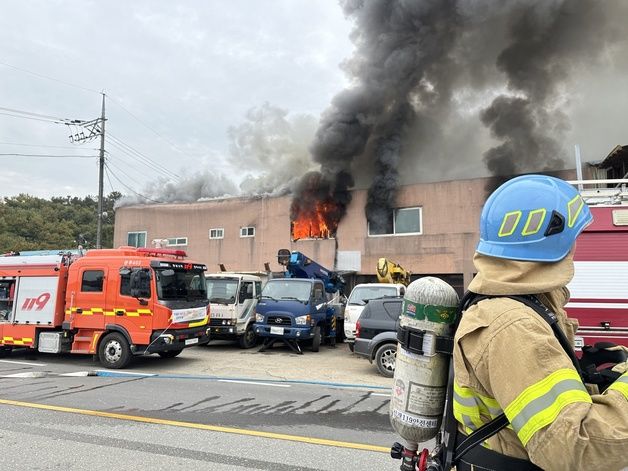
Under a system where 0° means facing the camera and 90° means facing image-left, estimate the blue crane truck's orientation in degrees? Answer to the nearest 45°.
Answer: approximately 45°

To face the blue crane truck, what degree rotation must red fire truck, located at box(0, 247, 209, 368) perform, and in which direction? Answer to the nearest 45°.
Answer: approximately 45° to its left

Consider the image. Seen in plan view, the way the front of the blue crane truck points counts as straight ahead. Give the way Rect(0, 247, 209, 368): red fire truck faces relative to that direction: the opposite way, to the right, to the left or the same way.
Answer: to the left

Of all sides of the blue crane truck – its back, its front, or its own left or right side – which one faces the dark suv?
left

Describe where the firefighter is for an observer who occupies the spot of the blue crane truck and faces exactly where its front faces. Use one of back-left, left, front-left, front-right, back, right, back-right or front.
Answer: front-left

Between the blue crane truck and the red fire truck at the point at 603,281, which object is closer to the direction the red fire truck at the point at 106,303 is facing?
the red fire truck

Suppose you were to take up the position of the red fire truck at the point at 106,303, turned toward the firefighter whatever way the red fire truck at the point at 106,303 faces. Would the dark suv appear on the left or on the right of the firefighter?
left

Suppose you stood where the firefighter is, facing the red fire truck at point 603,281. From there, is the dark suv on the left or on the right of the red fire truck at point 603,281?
left
